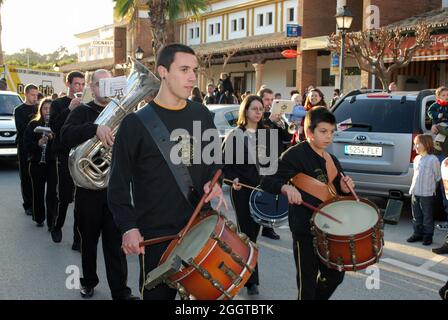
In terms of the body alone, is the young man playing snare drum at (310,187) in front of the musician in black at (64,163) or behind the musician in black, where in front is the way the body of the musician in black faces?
in front

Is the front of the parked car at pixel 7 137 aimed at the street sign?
no

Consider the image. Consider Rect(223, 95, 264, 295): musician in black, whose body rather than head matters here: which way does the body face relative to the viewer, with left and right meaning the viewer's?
facing the viewer and to the right of the viewer

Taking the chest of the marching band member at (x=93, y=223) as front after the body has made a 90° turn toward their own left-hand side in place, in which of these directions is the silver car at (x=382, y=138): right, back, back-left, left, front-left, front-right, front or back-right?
front

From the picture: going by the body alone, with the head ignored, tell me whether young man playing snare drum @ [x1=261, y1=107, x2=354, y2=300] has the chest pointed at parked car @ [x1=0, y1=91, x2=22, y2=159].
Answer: no

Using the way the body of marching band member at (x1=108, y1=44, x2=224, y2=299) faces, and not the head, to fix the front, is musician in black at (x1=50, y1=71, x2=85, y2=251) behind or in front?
behind

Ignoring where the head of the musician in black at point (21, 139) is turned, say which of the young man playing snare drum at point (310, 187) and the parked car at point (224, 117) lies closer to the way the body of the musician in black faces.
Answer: the young man playing snare drum

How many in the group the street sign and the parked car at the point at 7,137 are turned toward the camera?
2

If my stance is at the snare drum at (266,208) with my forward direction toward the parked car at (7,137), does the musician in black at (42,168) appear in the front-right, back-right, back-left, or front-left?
front-left

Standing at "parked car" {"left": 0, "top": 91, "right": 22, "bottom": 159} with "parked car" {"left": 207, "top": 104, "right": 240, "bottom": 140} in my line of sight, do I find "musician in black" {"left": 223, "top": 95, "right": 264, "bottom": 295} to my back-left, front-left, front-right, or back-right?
front-right

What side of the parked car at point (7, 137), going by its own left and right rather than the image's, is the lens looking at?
front

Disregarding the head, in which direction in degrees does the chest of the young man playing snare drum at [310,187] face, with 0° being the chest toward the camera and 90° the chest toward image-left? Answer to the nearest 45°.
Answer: approximately 315°
